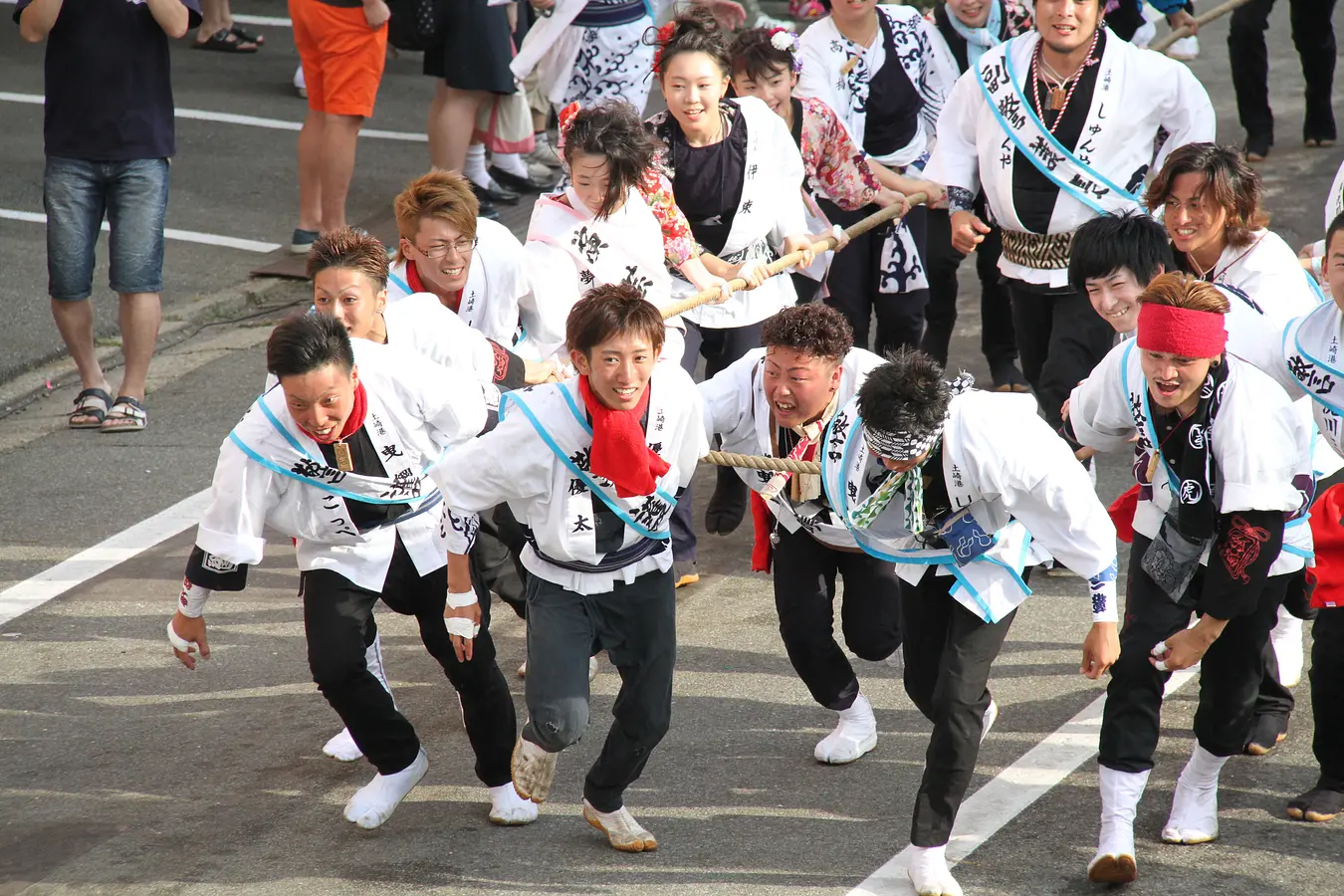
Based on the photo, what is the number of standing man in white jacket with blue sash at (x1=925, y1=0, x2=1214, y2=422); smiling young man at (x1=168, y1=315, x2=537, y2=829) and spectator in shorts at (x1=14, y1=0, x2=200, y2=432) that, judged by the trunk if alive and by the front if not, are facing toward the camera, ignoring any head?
3

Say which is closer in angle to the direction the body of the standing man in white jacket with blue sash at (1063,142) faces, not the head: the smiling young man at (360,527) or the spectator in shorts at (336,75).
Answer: the smiling young man

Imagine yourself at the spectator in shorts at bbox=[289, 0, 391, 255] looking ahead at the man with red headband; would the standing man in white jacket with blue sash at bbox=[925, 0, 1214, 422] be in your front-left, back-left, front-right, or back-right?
front-left

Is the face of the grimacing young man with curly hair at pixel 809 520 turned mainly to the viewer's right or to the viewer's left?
to the viewer's left

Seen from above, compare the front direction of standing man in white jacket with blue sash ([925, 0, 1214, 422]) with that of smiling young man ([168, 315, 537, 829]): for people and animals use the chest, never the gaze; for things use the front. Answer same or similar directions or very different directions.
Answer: same or similar directions

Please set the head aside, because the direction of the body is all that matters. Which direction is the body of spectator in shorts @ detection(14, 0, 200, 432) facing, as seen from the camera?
toward the camera

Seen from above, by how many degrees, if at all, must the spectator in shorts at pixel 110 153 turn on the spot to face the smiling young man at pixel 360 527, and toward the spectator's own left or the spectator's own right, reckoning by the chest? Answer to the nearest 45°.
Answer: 0° — they already face them

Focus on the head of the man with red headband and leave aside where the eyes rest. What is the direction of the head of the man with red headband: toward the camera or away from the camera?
toward the camera

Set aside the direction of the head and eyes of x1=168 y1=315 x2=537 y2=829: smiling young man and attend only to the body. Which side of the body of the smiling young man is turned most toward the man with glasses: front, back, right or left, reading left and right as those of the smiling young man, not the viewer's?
back

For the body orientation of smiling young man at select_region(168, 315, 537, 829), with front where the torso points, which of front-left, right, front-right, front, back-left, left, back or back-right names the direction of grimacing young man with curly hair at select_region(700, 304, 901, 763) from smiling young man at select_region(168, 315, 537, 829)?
left

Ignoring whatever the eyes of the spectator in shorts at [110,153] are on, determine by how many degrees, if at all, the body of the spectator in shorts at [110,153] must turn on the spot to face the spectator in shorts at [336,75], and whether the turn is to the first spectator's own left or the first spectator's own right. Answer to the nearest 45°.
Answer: approximately 135° to the first spectator's own left

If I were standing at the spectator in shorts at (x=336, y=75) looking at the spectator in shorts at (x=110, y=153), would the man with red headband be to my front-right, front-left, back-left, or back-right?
front-left

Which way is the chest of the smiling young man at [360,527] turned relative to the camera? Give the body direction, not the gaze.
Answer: toward the camera

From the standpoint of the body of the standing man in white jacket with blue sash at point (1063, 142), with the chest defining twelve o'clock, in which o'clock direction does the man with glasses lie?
The man with glasses is roughly at 2 o'clock from the standing man in white jacket with blue sash.

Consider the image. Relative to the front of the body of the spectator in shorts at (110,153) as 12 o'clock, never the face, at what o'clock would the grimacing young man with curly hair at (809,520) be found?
The grimacing young man with curly hair is roughly at 11 o'clock from the spectator in shorts.

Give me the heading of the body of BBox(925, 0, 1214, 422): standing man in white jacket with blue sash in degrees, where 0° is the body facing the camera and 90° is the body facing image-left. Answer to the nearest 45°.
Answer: approximately 0°
